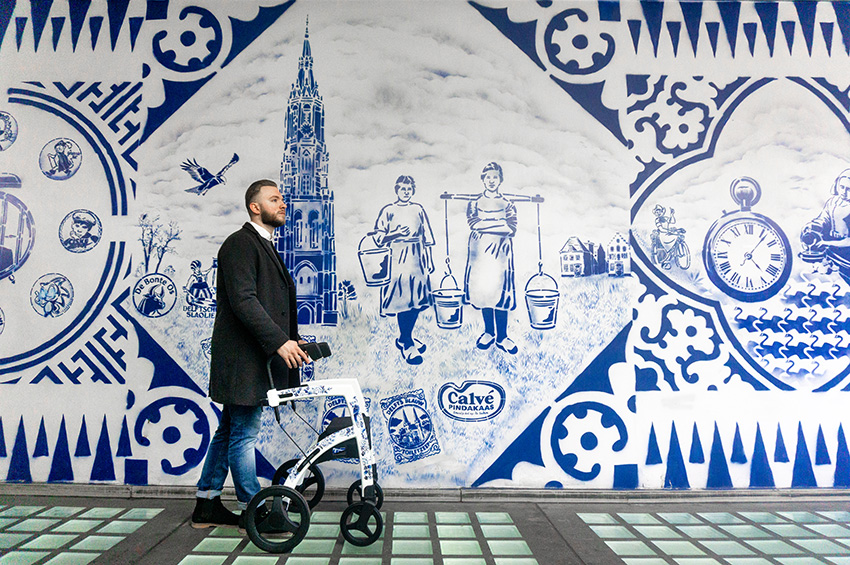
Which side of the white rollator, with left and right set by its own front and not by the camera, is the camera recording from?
right

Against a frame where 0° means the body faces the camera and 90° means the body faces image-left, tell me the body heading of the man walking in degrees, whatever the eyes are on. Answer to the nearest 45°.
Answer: approximately 270°
